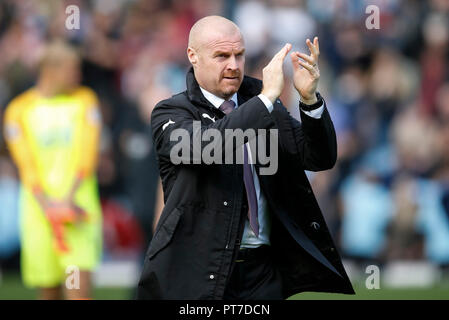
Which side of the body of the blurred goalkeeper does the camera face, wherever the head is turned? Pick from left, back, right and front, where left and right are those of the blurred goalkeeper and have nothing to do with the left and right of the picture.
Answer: front
